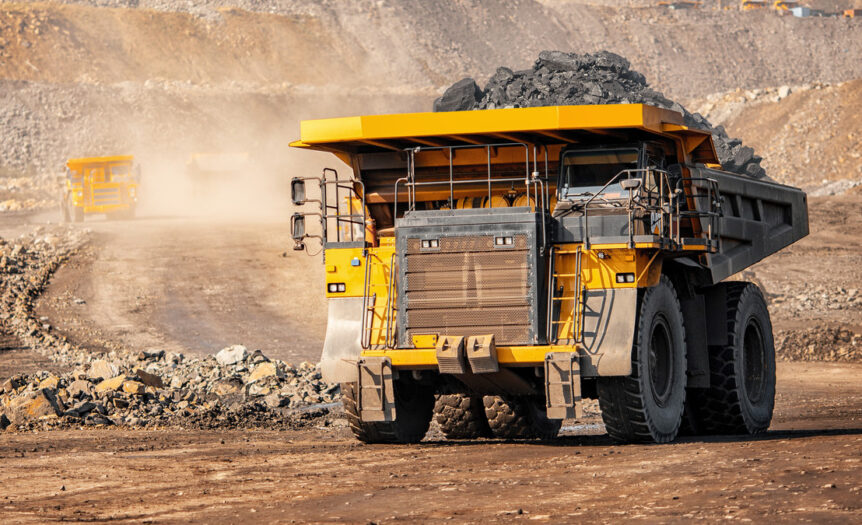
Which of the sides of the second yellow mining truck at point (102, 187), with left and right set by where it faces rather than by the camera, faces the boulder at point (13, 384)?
front

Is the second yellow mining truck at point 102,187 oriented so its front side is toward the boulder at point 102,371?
yes

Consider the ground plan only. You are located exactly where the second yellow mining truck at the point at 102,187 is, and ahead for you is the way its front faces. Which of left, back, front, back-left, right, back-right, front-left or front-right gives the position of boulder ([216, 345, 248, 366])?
front

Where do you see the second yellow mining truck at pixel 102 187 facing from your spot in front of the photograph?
facing the viewer

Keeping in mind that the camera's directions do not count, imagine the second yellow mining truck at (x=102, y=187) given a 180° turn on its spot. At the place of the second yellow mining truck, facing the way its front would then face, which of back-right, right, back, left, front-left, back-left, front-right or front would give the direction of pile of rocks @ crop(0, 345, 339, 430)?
back

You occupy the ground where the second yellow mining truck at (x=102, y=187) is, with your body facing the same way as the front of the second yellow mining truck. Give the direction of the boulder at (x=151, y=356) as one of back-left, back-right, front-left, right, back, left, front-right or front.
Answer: front

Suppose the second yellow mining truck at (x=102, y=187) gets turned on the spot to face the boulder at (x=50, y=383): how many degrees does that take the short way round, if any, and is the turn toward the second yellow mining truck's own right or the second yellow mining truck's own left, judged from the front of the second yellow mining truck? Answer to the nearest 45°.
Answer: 0° — it already faces it

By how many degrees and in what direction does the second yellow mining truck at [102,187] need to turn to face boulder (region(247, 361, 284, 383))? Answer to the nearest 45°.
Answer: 0° — it already faces it

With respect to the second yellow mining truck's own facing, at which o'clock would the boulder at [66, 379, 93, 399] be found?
The boulder is roughly at 12 o'clock from the second yellow mining truck.

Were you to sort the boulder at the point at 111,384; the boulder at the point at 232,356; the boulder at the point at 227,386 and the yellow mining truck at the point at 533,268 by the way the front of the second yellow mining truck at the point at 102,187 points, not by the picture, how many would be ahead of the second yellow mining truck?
4

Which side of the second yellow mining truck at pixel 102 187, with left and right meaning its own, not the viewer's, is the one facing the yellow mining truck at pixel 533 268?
front

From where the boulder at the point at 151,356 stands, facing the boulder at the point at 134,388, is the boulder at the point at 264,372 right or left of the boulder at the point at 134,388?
left

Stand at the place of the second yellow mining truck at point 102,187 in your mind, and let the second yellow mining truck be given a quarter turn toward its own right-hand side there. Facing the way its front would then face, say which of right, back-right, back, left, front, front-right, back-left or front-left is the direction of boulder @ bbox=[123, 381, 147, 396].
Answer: left

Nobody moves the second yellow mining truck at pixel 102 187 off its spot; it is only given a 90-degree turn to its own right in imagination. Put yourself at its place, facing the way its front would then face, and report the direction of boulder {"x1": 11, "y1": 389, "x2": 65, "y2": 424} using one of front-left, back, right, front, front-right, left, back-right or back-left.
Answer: left
